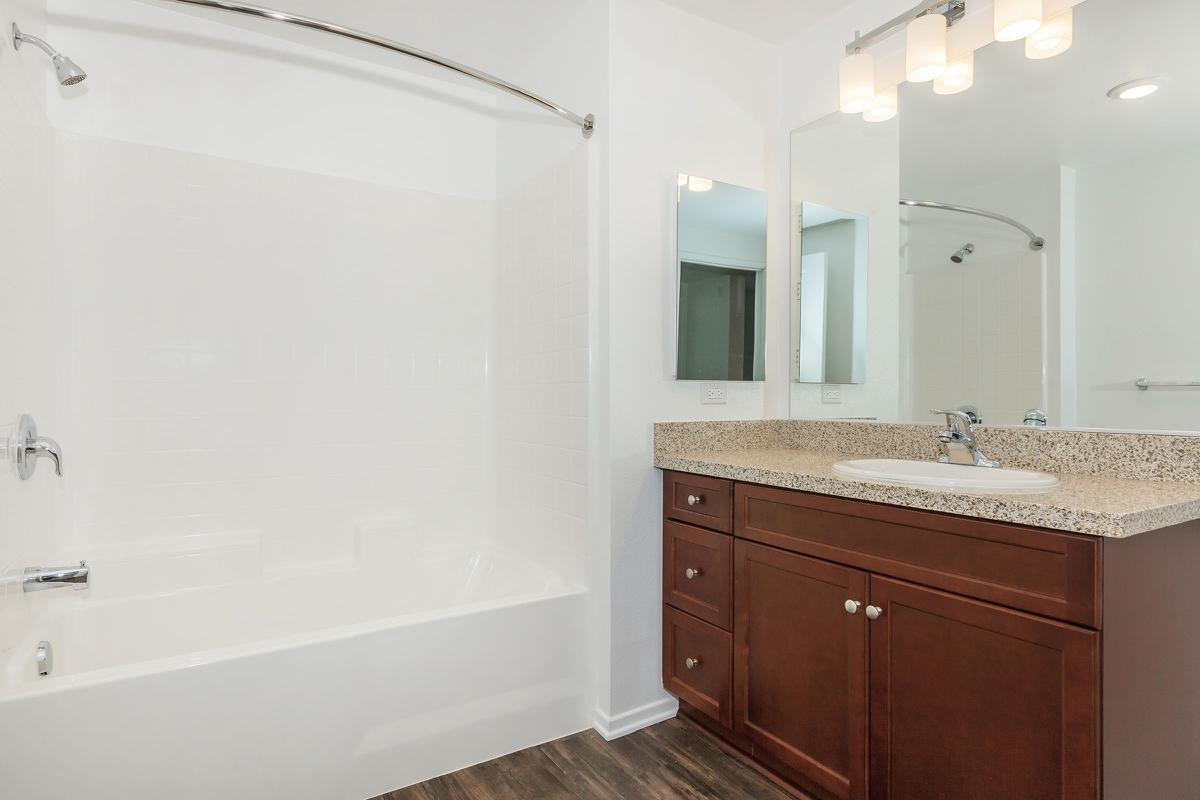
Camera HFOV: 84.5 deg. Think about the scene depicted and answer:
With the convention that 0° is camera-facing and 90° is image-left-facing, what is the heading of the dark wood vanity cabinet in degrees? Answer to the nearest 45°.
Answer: approximately 45°

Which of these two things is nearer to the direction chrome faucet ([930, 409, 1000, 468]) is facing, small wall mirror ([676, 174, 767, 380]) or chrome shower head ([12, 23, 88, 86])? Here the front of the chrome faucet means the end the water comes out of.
the chrome shower head

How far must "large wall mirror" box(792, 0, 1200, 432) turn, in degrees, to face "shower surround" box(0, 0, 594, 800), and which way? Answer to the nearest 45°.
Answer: approximately 45° to its right

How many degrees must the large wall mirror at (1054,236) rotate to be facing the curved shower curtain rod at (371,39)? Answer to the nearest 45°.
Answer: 0° — it already faces it

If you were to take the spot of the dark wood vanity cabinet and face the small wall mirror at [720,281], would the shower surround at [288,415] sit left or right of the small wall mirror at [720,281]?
left

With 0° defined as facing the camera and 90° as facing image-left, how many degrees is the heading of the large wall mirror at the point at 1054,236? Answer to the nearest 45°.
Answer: approximately 45°

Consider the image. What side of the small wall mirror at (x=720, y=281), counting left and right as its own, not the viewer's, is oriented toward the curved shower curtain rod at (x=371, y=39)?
right

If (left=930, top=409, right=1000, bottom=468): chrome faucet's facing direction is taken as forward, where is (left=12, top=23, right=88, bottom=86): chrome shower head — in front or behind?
in front

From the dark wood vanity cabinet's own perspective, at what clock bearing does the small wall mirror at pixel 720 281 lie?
The small wall mirror is roughly at 3 o'clock from the dark wood vanity cabinet.

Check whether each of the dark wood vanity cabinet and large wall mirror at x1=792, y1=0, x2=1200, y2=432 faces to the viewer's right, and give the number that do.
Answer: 0

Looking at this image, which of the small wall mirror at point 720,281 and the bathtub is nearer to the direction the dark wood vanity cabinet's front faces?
the bathtub
